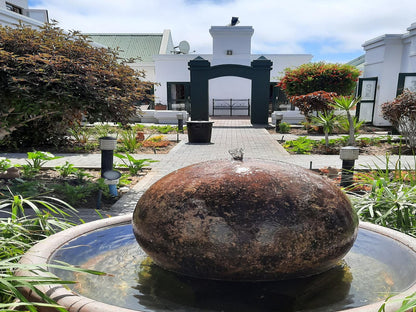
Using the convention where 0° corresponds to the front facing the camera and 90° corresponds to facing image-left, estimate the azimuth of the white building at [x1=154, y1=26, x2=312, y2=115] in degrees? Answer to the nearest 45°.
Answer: approximately 0°

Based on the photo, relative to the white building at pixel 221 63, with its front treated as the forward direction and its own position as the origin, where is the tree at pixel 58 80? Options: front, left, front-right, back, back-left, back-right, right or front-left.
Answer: front

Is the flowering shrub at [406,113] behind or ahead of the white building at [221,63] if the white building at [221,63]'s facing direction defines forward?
ahead

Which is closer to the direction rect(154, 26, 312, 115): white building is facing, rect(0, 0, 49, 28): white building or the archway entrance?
the archway entrance

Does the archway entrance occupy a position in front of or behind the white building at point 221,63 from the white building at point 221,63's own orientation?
in front

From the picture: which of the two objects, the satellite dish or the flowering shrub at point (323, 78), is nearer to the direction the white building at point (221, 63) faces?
the flowering shrub

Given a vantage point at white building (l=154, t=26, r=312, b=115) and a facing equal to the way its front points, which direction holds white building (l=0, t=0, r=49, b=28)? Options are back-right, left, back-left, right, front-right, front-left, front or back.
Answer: front-right

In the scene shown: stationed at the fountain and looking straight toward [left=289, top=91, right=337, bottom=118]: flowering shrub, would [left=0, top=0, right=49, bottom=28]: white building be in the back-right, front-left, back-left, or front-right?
front-left

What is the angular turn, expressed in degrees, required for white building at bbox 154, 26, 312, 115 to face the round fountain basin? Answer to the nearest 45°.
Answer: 0° — it already faces it

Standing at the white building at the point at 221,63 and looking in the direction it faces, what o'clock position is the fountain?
The fountain is roughly at 12 o'clock from the white building.

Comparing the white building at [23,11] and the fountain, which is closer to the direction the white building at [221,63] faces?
the fountain
